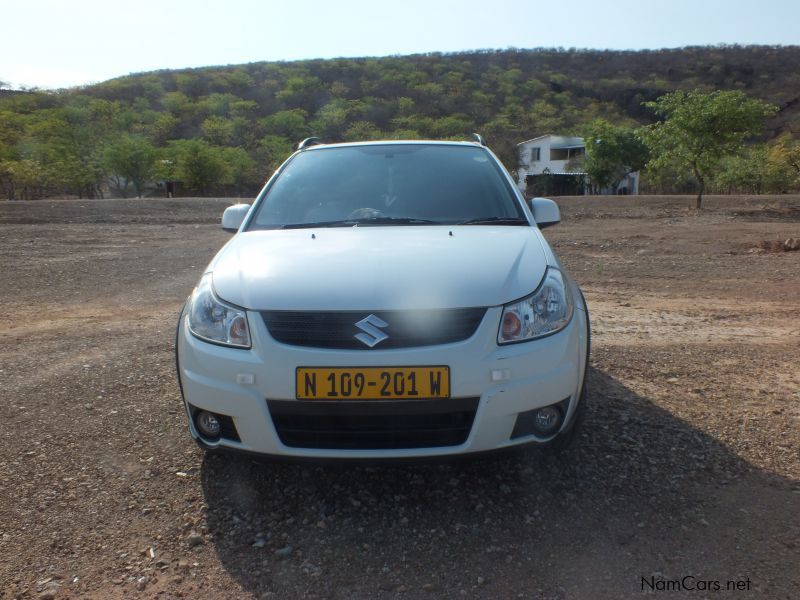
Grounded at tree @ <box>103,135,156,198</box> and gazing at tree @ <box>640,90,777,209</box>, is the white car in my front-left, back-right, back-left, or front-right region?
front-right

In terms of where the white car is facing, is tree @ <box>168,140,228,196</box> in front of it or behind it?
behind

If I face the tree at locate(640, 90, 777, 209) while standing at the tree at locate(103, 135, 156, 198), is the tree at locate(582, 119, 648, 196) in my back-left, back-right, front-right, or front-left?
front-left

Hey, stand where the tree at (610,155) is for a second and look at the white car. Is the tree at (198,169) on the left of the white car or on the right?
right

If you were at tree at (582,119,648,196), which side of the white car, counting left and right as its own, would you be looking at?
back

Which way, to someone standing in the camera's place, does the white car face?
facing the viewer

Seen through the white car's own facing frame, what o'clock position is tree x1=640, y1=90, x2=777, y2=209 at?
The tree is roughly at 7 o'clock from the white car.

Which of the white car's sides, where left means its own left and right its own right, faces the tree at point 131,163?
back
